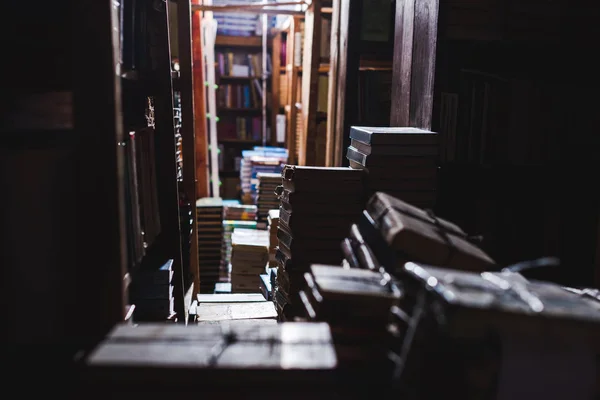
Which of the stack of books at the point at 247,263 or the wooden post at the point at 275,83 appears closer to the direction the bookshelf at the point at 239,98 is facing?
the stack of books

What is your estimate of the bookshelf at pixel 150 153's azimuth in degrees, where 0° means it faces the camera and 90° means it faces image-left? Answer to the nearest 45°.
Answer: approximately 315°

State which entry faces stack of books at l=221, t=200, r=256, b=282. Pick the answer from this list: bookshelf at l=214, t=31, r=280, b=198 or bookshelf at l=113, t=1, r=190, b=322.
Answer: bookshelf at l=214, t=31, r=280, b=198

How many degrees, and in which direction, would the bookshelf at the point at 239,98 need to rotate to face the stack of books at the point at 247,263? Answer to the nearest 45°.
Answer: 0° — it already faces it

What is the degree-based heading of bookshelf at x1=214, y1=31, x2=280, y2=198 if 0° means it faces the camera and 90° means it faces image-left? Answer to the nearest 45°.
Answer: approximately 0°

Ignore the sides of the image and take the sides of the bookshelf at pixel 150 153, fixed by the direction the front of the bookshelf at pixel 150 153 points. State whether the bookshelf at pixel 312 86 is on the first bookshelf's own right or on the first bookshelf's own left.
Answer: on the first bookshelf's own left
